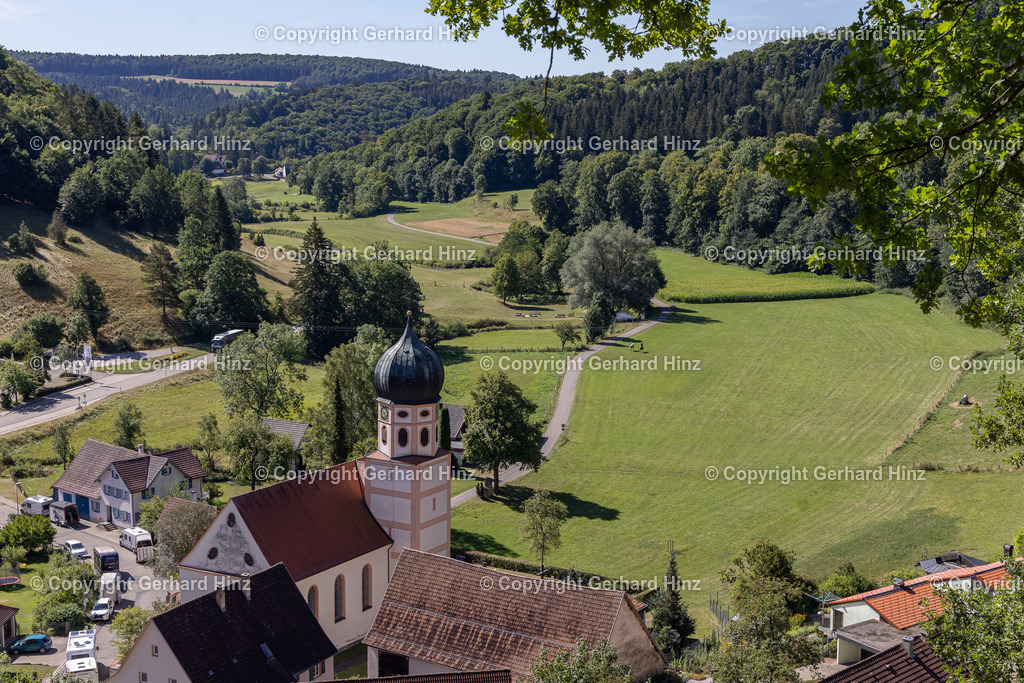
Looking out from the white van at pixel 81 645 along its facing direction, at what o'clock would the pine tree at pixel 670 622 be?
The pine tree is roughly at 10 o'clock from the white van.

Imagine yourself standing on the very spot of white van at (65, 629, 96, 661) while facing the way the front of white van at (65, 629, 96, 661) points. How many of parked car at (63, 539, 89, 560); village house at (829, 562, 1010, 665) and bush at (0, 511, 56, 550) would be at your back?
2

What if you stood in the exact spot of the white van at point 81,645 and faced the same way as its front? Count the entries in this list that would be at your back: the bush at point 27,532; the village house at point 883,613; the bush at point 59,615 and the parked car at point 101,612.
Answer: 3

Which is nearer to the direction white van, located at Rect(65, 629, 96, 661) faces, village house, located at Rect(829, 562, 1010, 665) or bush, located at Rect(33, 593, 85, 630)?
the village house

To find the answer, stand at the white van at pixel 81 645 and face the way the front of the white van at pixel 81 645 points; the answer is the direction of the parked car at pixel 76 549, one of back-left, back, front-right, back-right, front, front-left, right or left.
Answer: back

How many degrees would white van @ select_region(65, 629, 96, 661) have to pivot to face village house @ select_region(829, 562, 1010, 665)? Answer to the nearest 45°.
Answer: approximately 90° to its right

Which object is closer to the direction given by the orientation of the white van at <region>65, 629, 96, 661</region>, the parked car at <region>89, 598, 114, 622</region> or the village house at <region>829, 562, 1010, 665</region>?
the village house

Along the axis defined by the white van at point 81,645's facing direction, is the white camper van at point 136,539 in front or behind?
behind

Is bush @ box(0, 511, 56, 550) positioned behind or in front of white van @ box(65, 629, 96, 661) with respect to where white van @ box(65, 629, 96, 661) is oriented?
behind

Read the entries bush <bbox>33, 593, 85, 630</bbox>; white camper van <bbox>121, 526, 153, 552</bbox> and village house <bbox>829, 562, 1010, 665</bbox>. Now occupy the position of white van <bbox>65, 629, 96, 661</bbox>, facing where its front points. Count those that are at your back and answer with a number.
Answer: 2

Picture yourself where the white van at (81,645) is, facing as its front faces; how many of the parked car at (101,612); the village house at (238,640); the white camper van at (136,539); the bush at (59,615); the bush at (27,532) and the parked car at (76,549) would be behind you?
5

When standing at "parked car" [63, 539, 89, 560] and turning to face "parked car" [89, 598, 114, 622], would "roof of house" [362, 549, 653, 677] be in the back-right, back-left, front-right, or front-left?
front-left

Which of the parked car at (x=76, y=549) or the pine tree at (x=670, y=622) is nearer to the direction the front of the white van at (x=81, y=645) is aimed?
the pine tree

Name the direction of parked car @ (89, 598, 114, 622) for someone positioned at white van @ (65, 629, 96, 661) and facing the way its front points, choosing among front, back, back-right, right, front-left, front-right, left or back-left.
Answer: front
